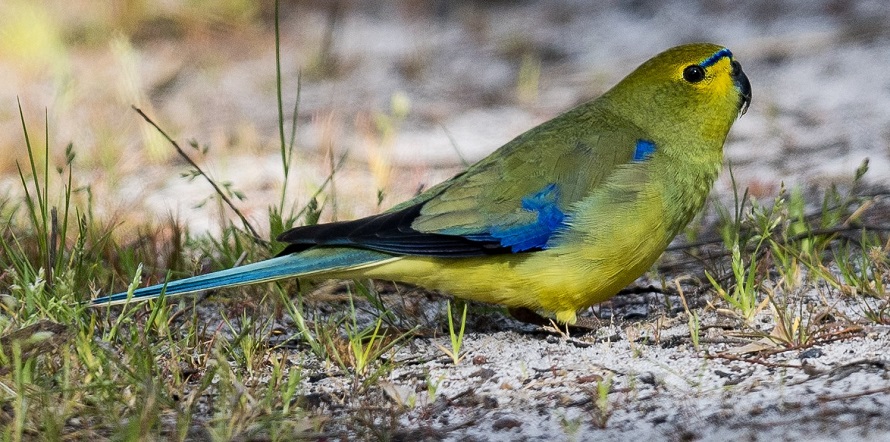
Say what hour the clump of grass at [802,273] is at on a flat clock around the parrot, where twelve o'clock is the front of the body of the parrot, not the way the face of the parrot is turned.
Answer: The clump of grass is roughly at 12 o'clock from the parrot.

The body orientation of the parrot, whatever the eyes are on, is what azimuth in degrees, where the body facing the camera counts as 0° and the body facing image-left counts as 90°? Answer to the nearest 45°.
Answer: approximately 270°
